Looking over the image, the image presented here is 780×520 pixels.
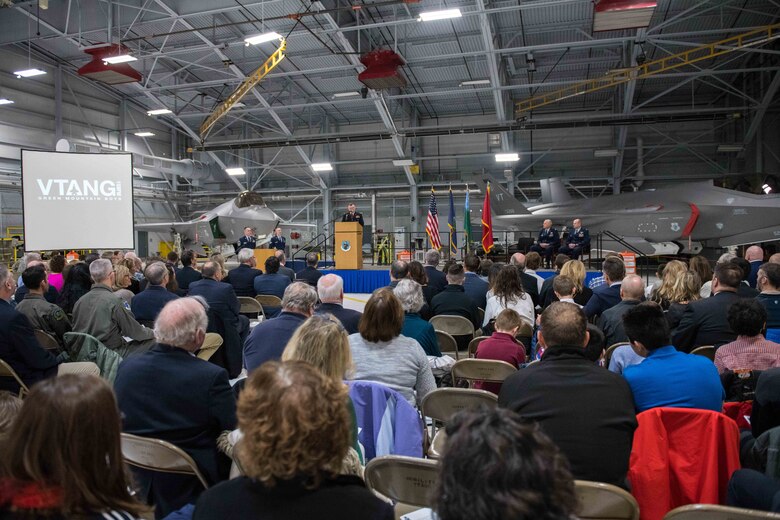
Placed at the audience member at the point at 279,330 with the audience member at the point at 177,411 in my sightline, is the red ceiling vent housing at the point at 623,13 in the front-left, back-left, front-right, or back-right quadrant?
back-left

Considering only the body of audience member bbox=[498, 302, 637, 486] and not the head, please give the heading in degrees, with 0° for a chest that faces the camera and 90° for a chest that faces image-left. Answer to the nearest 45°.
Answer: approximately 180°

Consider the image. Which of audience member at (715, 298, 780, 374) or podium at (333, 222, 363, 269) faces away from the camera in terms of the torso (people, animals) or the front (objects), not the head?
the audience member

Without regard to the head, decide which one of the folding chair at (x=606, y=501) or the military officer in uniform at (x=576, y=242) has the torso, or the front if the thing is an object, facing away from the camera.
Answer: the folding chair

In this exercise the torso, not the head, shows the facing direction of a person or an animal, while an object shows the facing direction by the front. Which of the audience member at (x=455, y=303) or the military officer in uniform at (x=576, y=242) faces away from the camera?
the audience member

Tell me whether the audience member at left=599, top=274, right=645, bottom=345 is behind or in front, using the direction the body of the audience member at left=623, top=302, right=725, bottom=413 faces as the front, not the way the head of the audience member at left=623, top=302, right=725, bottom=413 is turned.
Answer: in front

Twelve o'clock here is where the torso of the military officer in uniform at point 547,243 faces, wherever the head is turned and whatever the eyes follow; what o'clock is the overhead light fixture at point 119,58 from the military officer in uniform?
The overhead light fixture is roughly at 1 o'clock from the military officer in uniform.

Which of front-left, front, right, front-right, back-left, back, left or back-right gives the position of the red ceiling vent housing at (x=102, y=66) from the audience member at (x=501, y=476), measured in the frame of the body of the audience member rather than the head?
front-left

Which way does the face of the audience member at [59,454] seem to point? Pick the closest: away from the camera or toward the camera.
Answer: away from the camera

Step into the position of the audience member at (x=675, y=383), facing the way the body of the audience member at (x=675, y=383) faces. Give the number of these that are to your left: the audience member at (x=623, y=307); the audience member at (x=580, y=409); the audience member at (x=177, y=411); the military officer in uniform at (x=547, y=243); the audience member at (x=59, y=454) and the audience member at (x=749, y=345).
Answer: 3

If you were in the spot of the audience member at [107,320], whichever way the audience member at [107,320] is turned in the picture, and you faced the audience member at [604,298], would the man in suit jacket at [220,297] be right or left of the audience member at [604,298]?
left

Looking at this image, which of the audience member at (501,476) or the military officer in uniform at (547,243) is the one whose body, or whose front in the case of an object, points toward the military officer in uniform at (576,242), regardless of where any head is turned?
the audience member

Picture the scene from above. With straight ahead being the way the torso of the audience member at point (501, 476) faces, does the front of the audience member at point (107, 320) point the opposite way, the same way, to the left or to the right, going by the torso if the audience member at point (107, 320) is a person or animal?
the same way

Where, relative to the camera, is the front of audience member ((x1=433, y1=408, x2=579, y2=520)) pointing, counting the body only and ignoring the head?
away from the camera

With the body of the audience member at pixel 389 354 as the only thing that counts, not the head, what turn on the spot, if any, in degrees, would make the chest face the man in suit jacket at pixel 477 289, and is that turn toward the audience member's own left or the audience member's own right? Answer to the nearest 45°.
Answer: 0° — they already face them

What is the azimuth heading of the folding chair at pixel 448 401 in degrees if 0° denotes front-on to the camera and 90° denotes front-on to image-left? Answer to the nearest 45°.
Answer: approximately 180°

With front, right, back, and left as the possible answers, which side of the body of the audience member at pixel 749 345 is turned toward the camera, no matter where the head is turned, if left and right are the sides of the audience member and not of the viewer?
back

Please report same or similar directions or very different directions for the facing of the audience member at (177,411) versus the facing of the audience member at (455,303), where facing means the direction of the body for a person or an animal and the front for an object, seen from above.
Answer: same or similar directions

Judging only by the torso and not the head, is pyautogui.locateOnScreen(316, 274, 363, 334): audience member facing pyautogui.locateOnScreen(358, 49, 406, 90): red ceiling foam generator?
yes

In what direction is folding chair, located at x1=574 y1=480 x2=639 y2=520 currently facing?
away from the camera
